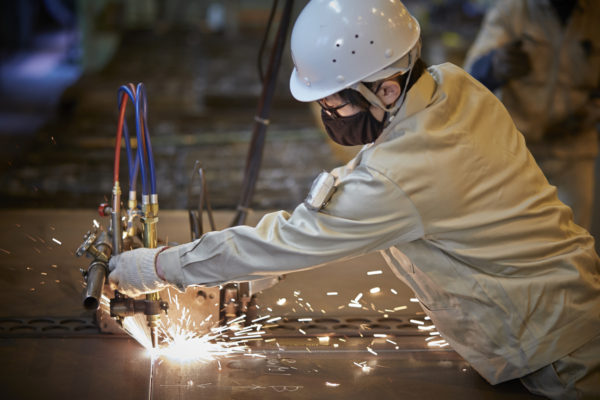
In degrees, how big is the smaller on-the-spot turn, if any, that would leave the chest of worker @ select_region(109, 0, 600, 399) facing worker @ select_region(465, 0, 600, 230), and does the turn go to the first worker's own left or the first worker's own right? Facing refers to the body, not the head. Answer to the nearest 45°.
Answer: approximately 135° to the first worker's own right

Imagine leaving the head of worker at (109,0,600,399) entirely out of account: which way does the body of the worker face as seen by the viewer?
to the viewer's left
